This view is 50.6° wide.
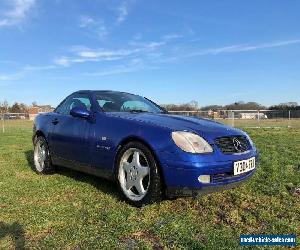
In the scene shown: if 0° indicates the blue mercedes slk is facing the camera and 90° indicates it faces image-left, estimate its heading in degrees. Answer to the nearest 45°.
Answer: approximately 315°

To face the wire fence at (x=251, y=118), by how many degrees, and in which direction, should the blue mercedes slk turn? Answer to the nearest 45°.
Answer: approximately 135° to its left
